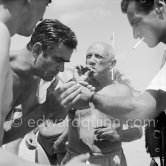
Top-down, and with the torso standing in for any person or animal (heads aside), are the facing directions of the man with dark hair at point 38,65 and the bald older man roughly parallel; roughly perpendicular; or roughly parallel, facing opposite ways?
roughly perpendicular

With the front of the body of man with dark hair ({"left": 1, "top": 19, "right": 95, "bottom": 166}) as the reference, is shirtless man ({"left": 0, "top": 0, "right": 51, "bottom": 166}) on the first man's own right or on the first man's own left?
on the first man's own right

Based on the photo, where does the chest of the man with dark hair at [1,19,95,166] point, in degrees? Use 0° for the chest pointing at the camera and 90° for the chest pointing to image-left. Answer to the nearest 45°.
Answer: approximately 315°

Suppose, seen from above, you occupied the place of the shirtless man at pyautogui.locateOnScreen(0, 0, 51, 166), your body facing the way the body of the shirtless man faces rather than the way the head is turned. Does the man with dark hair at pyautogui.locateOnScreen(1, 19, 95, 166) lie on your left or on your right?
on your left

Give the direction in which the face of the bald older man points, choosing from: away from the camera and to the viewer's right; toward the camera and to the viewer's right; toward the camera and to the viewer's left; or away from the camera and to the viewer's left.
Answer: toward the camera and to the viewer's left

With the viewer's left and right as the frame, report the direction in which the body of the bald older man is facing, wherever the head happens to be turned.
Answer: facing the viewer and to the left of the viewer

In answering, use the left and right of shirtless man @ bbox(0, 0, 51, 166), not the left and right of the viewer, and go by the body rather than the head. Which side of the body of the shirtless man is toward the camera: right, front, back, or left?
right
